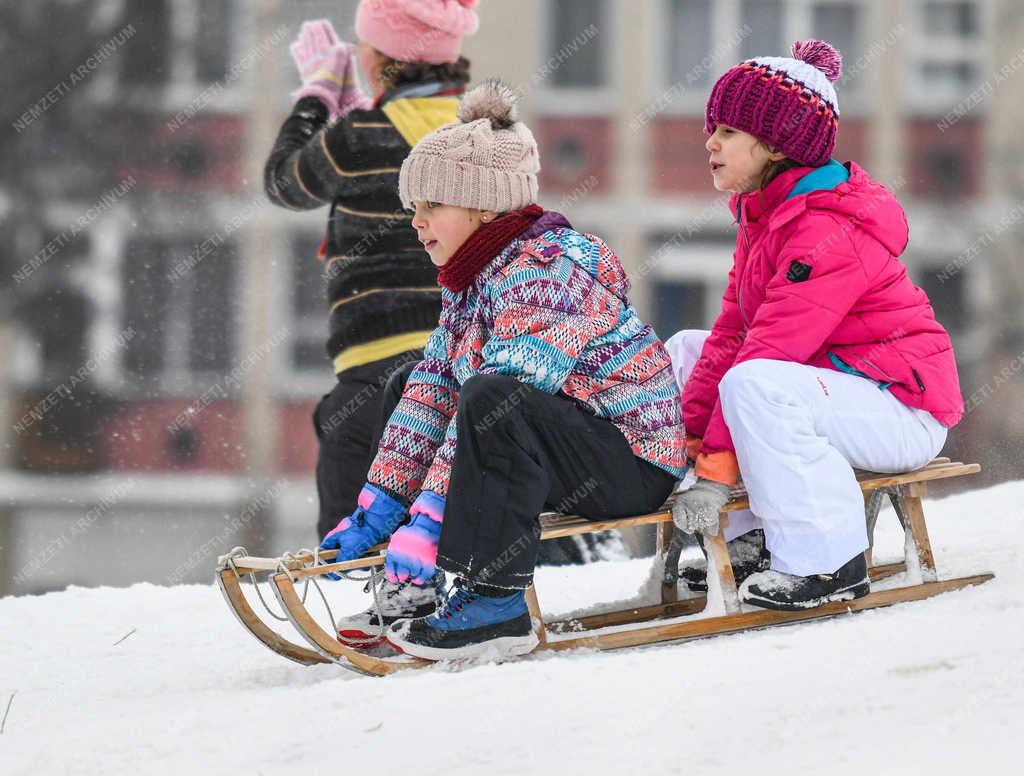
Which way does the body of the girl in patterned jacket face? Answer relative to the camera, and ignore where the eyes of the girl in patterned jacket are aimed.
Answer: to the viewer's left

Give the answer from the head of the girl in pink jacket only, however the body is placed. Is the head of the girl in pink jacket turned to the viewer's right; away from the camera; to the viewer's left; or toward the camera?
to the viewer's left

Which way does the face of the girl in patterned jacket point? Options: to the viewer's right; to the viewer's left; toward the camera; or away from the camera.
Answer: to the viewer's left

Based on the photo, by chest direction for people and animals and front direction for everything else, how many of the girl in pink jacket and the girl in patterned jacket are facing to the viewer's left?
2

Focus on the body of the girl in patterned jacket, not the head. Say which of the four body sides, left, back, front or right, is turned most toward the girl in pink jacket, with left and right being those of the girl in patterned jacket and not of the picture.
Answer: back

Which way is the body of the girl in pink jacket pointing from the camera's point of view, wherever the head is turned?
to the viewer's left

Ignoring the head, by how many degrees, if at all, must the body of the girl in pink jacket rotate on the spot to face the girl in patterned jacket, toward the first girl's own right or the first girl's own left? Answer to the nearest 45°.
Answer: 0° — they already face them
